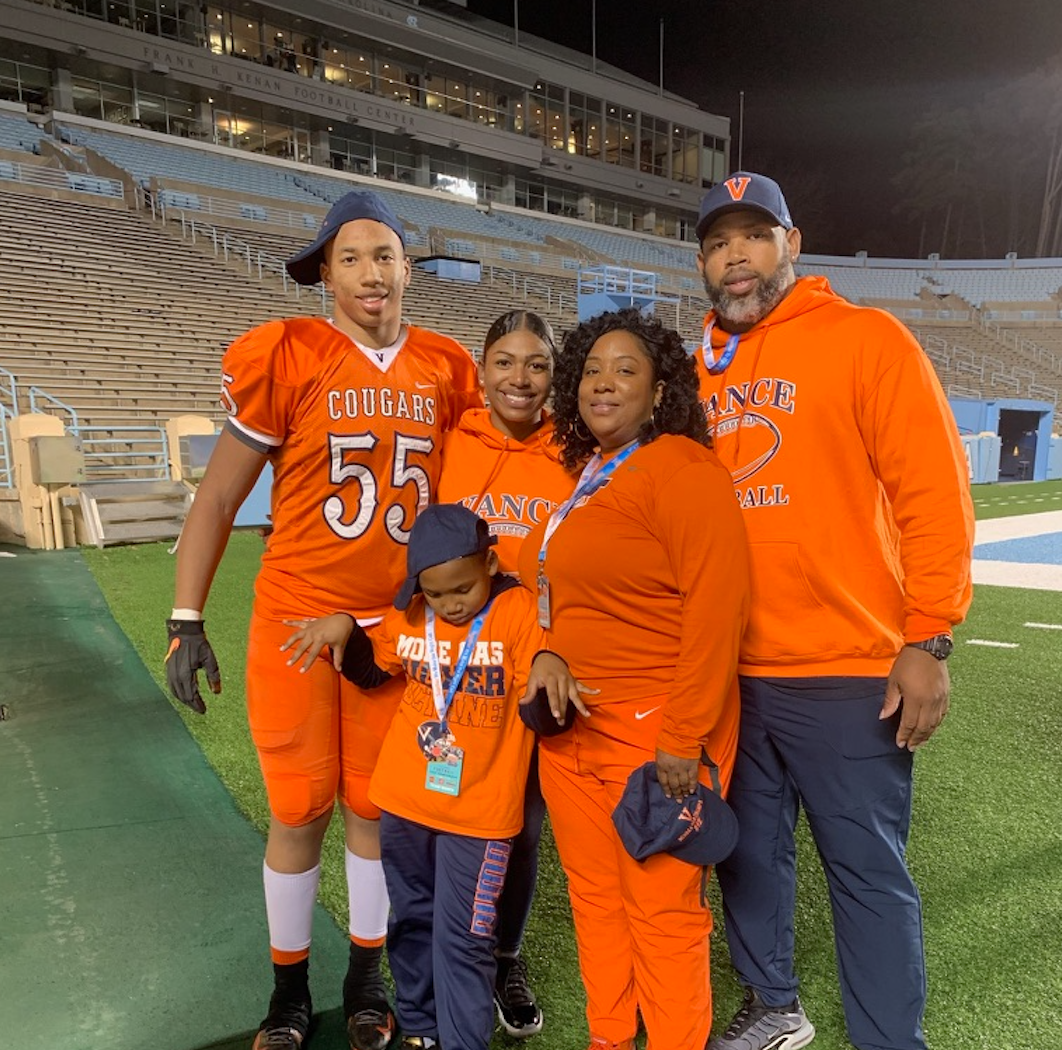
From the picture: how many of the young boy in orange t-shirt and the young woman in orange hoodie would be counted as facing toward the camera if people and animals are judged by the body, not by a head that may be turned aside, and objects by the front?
2

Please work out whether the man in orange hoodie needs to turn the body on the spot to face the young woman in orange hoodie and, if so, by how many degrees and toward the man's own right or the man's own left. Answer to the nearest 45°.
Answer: approximately 45° to the man's own right

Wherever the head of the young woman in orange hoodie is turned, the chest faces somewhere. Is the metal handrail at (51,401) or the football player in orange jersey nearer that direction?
the football player in orange jersey

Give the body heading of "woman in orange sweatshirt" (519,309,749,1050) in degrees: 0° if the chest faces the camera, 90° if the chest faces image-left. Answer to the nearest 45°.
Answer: approximately 45°

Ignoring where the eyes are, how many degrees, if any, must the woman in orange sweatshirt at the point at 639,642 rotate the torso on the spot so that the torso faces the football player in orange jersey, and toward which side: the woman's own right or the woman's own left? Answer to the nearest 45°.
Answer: approximately 45° to the woman's own right

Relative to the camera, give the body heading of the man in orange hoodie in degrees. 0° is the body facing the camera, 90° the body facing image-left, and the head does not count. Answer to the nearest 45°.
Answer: approximately 45°

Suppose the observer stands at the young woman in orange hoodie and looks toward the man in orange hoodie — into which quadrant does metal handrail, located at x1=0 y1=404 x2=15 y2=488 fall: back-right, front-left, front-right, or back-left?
back-left

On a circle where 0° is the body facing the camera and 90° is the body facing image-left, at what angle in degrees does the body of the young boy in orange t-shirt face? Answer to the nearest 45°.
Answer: approximately 0°
